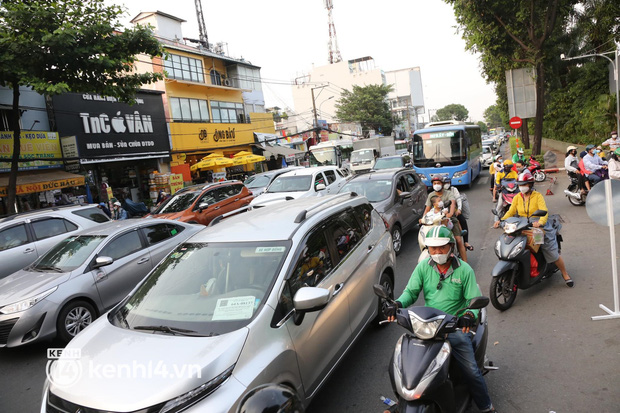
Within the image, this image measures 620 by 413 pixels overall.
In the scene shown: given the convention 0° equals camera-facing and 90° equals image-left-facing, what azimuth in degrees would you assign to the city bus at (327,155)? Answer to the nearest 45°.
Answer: approximately 45°

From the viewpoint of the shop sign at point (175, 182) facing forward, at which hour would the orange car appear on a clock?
The orange car is roughly at 12 o'clock from the shop sign.

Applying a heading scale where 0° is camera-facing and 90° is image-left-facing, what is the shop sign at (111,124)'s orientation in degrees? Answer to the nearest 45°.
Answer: approximately 315°

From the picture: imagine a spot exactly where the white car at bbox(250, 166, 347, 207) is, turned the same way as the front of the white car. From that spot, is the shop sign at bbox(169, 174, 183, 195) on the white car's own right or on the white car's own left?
on the white car's own right

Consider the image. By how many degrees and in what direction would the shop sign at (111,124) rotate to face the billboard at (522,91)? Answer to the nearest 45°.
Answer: approximately 45° to its left

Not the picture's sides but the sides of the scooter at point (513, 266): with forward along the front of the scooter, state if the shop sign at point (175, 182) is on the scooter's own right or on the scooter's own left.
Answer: on the scooter's own right

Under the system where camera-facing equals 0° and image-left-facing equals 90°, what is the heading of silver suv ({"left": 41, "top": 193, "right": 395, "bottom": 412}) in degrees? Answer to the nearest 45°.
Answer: approximately 45°

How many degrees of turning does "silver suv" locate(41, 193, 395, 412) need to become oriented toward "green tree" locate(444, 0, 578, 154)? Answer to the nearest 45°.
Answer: approximately 180°

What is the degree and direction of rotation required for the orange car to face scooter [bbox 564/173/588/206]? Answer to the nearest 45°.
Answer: approximately 90° to its left

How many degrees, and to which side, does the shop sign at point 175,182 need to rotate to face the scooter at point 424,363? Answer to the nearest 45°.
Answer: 0° — it already faces it

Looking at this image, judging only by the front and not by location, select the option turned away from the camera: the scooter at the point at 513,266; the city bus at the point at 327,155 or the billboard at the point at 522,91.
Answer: the billboard
